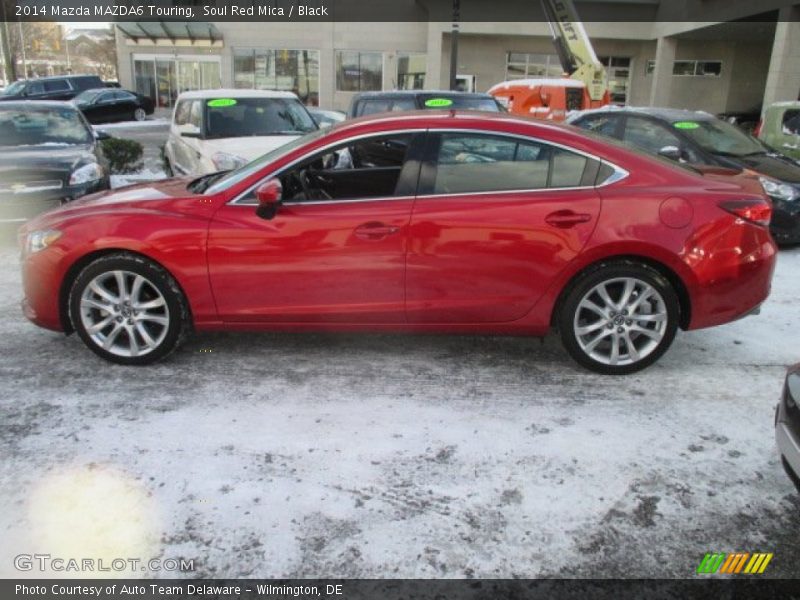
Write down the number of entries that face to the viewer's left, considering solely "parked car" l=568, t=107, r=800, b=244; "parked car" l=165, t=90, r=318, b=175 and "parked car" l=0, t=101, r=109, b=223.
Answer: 0

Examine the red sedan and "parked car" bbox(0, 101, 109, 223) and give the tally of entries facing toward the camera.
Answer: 1

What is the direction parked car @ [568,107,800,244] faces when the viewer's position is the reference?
facing the viewer and to the right of the viewer

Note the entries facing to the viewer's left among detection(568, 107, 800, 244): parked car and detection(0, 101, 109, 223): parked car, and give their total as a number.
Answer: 0

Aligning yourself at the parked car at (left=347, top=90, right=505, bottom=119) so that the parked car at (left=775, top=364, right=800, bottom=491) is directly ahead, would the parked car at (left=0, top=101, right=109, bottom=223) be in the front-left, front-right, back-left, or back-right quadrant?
front-right

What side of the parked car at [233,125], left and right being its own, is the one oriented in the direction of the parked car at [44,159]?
right

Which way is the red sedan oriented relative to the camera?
to the viewer's left

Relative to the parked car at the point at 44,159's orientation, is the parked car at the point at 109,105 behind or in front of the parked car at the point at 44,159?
behind

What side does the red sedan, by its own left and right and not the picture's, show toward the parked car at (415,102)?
right

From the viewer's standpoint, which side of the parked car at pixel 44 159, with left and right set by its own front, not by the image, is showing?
front

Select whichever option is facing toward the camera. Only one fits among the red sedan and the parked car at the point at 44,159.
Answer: the parked car

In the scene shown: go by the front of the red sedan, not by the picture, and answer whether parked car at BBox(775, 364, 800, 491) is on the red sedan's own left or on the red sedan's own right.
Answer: on the red sedan's own left
